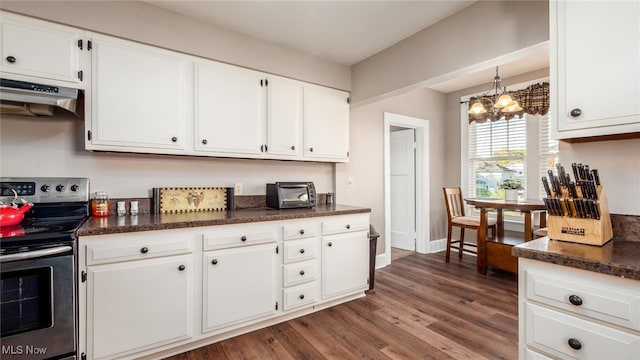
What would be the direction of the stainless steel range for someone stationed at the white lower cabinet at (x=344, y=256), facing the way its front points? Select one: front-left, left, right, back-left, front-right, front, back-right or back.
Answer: right

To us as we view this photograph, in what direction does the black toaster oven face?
facing the viewer and to the right of the viewer

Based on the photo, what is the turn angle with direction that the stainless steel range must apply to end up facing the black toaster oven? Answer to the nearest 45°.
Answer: approximately 90° to its left

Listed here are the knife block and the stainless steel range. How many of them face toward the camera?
2

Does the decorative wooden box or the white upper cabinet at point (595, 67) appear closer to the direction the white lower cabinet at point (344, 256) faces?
the white upper cabinet

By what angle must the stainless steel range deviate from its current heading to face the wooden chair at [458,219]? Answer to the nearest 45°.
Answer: approximately 90° to its left

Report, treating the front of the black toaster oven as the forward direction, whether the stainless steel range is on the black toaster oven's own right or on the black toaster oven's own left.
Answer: on the black toaster oven's own right

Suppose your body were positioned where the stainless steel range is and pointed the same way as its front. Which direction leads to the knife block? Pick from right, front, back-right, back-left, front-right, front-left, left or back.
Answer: front-left

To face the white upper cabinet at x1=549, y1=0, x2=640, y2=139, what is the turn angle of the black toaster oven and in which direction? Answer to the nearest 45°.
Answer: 0° — it already faces it

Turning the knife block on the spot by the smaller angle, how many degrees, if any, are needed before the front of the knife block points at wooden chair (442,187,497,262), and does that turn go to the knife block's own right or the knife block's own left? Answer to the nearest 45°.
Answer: approximately 135° to the knife block's own right

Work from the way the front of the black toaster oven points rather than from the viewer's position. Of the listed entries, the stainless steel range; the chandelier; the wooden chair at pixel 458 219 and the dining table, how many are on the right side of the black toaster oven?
1
